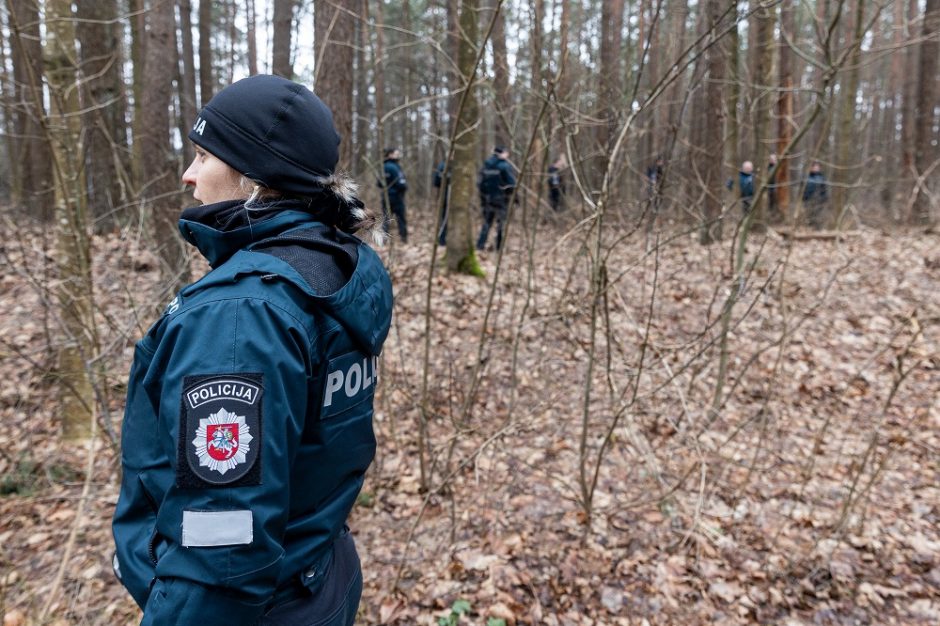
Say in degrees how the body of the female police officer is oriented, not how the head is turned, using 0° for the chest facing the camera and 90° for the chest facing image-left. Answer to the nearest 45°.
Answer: approximately 90°

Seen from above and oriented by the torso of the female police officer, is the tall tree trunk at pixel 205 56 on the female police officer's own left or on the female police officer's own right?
on the female police officer's own right

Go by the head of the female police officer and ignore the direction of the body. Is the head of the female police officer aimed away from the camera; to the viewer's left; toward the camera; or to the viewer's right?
to the viewer's left

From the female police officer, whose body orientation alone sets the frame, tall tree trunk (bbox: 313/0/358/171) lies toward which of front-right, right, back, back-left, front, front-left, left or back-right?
right

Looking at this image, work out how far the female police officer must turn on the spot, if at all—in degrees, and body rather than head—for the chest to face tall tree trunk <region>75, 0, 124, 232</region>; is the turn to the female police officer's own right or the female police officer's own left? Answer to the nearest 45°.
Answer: approximately 90° to the female police officer's own right

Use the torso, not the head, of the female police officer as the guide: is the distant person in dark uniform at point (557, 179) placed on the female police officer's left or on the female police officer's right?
on the female police officer's right

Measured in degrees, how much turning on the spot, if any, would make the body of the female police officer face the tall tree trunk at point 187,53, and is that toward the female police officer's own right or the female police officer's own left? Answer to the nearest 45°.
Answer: approximately 90° to the female police officer's own right

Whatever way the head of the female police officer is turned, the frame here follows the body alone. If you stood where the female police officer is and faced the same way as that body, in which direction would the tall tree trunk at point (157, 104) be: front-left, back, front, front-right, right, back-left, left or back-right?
right

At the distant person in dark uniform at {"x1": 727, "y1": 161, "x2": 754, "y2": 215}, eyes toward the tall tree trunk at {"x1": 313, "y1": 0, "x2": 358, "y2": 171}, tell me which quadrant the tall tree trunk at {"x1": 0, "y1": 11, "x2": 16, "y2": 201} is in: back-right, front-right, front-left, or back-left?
front-right
